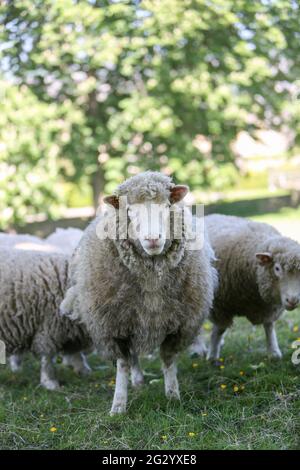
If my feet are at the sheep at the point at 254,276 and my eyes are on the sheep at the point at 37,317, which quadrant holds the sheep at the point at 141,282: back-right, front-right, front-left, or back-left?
front-left

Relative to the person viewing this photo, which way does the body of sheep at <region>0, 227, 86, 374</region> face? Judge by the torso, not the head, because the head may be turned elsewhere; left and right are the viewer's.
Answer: facing to the right of the viewer

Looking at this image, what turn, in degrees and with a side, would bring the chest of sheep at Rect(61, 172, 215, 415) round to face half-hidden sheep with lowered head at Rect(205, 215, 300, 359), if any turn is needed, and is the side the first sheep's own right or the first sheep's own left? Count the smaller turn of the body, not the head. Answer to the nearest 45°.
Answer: approximately 135° to the first sheep's own left

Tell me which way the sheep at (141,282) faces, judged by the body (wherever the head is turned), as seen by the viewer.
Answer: toward the camera

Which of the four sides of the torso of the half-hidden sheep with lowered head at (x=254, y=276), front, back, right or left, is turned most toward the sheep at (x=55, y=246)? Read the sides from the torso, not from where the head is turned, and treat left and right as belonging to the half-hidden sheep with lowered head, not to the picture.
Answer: back

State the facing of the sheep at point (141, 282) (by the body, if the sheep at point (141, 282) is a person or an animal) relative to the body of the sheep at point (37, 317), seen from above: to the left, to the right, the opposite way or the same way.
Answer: to the right

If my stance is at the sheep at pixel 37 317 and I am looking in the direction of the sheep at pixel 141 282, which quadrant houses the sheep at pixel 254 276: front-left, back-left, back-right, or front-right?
front-left
